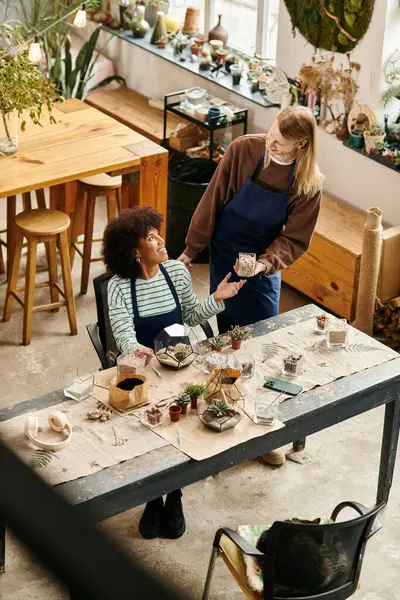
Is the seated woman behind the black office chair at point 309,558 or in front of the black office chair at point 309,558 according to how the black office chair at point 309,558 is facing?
in front

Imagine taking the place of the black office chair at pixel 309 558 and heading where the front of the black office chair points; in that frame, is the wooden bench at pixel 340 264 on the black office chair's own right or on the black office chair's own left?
on the black office chair's own right

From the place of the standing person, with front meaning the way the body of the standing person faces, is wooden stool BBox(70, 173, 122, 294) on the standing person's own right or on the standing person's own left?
on the standing person's own right

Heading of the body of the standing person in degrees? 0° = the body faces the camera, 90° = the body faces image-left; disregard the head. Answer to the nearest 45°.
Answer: approximately 45°

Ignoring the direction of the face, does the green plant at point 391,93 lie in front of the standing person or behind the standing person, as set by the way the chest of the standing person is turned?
behind

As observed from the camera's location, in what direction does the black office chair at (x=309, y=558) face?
facing away from the viewer and to the left of the viewer

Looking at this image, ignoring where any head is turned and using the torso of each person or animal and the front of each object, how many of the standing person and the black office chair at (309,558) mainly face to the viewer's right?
0

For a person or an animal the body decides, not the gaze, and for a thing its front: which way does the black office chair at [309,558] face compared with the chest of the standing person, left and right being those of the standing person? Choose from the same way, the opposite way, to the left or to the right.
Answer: to the right

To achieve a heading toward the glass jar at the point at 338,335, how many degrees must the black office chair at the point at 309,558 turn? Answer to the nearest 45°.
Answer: approximately 45° to its right

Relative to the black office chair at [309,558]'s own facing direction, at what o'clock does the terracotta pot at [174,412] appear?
The terracotta pot is roughly at 12 o'clock from the black office chair.
